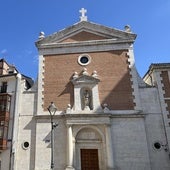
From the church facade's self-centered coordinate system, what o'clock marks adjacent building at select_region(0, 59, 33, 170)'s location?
The adjacent building is roughly at 3 o'clock from the church facade.

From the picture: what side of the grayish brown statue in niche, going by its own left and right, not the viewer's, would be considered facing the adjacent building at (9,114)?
right

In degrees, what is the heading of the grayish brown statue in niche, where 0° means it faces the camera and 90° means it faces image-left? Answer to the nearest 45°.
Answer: approximately 0°

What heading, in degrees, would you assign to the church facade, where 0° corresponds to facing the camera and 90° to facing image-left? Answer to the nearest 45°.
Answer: approximately 0°
